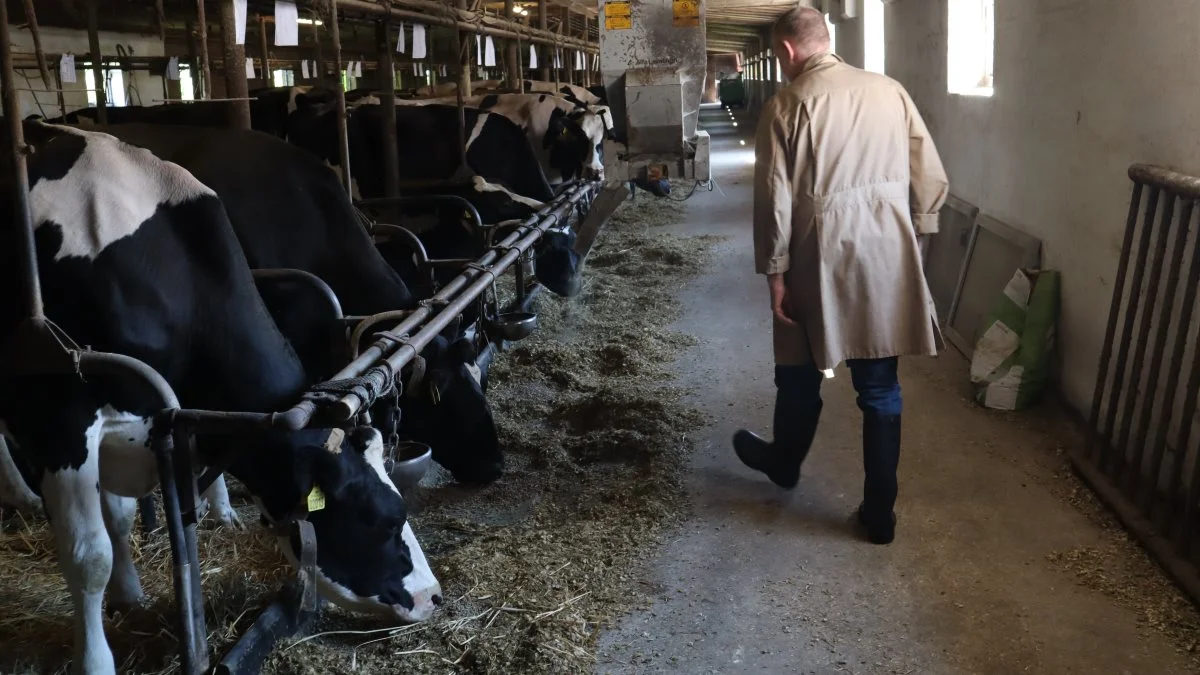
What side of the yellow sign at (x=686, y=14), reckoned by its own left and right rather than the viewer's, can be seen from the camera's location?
front

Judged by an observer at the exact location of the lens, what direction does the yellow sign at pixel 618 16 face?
facing the viewer

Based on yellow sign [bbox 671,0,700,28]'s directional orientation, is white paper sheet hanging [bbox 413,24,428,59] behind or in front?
in front

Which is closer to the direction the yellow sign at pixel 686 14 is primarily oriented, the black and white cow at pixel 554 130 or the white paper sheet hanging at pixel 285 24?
the white paper sheet hanging

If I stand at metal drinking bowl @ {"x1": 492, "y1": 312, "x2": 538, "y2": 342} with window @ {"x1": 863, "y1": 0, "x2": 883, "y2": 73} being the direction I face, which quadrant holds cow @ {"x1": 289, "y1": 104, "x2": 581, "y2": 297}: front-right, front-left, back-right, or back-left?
front-left

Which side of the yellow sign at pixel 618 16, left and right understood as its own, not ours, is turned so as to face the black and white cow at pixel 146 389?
front

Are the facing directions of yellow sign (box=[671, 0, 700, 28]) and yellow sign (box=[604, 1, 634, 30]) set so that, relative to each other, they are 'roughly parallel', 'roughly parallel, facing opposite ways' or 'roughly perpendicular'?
roughly parallel

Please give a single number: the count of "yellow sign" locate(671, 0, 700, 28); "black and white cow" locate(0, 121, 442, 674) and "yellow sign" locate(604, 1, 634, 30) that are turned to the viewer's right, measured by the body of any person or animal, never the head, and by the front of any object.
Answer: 1

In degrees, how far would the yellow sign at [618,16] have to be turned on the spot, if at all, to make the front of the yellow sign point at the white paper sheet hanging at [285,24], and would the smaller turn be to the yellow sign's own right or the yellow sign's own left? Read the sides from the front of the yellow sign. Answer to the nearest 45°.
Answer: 0° — it already faces it

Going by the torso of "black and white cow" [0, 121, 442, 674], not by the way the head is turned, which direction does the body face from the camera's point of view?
to the viewer's right

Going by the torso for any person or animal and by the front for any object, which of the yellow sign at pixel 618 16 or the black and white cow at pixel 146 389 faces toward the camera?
the yellow sign

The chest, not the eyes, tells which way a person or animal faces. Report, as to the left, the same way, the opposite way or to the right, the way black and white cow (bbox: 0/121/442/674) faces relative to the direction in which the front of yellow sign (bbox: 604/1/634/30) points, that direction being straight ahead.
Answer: to the left

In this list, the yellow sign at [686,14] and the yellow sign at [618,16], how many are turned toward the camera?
2

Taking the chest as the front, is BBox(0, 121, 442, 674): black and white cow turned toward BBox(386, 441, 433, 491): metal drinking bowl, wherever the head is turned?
yes

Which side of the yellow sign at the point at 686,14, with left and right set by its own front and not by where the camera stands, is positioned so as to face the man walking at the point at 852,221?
front

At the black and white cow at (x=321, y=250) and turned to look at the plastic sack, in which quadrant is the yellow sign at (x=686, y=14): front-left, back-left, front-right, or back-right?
front-left
